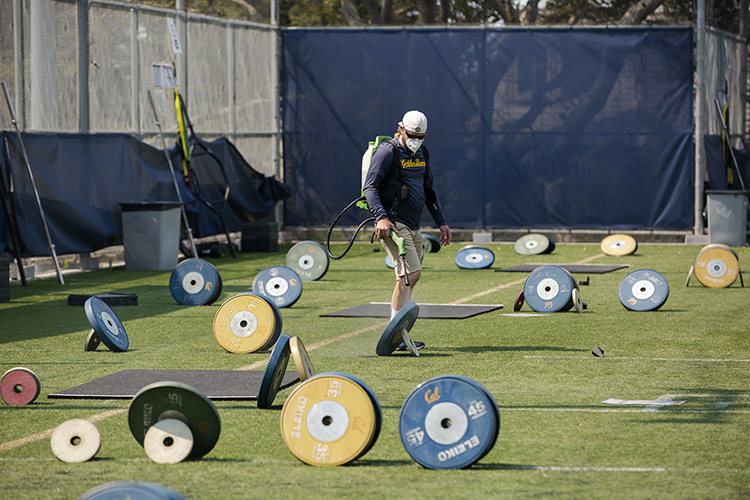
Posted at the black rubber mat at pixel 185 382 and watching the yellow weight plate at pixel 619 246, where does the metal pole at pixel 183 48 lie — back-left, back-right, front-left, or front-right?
front-left

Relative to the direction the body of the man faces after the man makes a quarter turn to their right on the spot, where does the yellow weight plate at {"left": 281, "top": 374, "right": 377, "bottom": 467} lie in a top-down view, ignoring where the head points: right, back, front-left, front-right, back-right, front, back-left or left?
front-left

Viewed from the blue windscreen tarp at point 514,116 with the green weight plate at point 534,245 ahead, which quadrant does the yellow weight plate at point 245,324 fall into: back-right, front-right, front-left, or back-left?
front-right

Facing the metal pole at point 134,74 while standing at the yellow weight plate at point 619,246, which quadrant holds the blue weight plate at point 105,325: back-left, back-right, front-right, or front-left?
front-left

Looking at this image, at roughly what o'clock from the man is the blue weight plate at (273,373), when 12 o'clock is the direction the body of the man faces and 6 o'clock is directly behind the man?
The blue weight plate is roughly at 2 o'clock from the man.

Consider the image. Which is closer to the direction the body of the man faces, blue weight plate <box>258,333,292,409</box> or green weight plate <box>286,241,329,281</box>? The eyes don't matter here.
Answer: the blue weight plate

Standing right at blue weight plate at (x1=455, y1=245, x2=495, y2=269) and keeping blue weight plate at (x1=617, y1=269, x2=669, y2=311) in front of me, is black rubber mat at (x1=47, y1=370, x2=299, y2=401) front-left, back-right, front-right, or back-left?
front-right

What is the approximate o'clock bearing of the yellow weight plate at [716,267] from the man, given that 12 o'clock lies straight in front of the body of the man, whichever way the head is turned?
The yellow weight plate is roughly at 9 o'clock from the man.

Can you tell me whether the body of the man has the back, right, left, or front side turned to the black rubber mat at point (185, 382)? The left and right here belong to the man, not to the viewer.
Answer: right

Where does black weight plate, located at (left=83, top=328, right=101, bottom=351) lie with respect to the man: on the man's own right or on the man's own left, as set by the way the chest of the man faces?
on the man's own right

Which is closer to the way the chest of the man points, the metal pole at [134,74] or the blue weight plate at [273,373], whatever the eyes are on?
the blue weight plate

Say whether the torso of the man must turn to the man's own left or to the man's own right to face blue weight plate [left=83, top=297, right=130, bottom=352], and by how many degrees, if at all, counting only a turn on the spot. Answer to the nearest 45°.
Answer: approximately 135° to the man's own right

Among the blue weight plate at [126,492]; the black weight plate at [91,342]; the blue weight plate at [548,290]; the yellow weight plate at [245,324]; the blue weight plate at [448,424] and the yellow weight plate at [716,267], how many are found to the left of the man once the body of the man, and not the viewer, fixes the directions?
2

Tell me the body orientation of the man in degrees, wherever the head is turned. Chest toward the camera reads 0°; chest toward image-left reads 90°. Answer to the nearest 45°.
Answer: approximately 315°

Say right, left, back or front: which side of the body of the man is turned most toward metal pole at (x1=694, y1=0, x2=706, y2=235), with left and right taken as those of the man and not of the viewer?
left

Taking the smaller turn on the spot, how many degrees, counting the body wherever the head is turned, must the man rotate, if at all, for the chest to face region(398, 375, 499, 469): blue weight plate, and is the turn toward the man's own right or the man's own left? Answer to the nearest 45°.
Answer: approximately 45° to the man's own right

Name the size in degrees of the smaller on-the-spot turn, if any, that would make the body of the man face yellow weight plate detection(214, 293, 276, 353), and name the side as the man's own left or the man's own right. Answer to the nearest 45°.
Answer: approximately 135° to the man's own right
